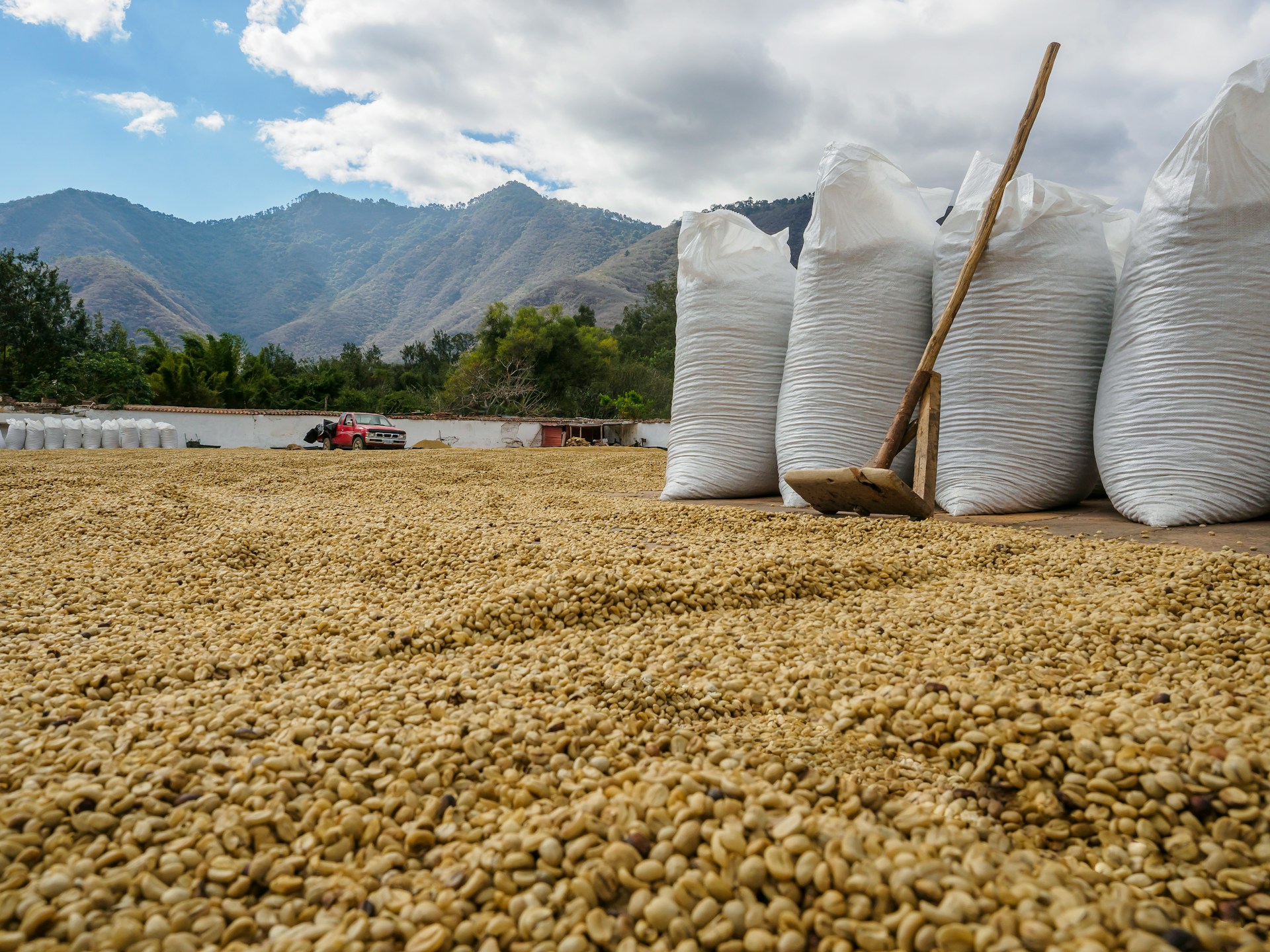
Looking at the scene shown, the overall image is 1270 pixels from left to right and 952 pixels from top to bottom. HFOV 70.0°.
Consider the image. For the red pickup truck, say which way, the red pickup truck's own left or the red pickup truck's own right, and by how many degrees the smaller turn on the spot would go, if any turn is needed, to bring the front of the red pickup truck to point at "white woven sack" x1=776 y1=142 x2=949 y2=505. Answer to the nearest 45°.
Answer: approximately 45° to the red pickup truck's own right

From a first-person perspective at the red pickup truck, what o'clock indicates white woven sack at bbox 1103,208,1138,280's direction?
The white woven sack is roughly at 1 o'clock from the red pickup truck.

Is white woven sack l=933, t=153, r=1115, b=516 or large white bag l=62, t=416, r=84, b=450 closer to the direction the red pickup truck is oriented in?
the white woven sack

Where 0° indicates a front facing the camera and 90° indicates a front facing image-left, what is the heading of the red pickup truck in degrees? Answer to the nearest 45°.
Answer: approximately 315°

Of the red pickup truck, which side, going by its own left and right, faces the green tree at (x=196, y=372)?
back

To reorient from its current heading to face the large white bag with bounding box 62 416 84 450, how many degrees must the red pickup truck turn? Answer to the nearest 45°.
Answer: approximately 90° to its right

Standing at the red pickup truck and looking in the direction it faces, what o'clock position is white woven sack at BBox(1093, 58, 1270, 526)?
The white woven sack is roughly at 1 o'clock from the red pickup truck.

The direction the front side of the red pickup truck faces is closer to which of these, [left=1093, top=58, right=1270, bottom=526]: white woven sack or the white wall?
the white woven sack

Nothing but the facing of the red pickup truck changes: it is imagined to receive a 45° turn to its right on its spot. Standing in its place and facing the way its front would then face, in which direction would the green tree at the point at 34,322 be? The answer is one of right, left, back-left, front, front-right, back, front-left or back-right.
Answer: back-right
